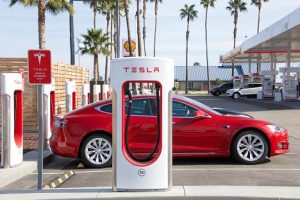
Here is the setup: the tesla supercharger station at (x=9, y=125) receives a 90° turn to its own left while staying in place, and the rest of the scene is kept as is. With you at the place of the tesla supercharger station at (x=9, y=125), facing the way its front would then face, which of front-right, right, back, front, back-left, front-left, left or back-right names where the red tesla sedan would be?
front-right

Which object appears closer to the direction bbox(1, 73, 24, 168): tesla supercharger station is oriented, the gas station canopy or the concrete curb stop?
the concrete curb stop

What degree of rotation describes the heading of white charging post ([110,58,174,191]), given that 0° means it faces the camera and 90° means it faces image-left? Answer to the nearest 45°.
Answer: approximately 0°

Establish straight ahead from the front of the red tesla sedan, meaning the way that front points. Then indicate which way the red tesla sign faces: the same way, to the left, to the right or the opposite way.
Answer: to the right

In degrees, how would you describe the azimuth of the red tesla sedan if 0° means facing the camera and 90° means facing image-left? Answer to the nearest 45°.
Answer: approximately 270°

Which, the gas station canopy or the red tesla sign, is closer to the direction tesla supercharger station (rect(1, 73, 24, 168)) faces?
the red tesla sign

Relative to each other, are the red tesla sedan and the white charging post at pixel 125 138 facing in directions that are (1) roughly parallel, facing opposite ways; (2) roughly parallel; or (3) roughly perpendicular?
roughly perpendicular
